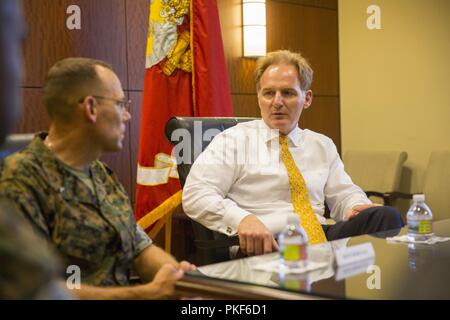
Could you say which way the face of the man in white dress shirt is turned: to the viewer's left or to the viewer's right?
to the viewer's left

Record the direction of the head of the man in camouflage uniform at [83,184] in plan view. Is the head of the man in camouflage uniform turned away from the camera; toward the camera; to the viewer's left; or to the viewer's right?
to the viewer's right

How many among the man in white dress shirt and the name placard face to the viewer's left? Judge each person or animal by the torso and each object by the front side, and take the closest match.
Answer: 0

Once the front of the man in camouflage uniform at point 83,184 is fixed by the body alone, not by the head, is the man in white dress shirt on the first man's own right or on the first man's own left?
on the first man's own left

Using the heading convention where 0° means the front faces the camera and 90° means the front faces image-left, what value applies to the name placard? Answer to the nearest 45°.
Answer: approximately 315°

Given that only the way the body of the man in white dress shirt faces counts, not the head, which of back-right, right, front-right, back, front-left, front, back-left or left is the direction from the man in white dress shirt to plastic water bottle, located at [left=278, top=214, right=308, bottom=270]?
front-right

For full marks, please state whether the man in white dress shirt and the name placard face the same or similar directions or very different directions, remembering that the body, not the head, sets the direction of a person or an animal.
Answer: same or similar directions

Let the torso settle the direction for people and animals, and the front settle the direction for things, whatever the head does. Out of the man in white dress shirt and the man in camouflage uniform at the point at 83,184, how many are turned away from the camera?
0
